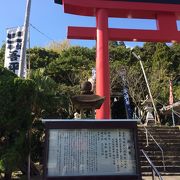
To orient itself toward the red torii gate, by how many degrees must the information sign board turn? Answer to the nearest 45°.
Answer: approximately 180°

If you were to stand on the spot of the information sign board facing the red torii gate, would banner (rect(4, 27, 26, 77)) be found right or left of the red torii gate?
left

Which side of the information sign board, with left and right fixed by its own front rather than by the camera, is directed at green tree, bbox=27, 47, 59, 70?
back

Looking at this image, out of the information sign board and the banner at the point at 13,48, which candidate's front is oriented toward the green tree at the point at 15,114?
the banner

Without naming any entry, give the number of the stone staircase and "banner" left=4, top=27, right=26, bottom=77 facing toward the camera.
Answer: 2

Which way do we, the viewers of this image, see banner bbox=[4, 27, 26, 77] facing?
facing the viewer

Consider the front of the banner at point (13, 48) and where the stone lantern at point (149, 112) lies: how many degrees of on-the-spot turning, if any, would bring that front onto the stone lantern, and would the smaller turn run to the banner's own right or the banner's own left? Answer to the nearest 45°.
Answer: approximately 135° to the banner's own left

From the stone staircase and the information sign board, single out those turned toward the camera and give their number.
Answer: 2

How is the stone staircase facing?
toward the camera

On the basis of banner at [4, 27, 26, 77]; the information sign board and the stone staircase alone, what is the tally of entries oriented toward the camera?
3

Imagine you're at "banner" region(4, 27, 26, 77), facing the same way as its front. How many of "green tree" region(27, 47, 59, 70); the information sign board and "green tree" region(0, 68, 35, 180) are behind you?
1

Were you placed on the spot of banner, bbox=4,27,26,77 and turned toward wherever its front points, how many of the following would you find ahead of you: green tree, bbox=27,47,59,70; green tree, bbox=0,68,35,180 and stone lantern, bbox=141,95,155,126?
1

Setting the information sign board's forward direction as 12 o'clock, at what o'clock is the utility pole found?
The utility pole is roughly at 5 o'clock from the information sign board.
